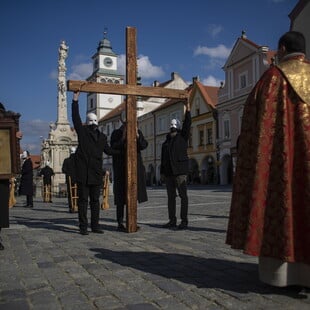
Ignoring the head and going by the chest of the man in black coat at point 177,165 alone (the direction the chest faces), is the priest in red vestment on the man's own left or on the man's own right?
on the man's own left

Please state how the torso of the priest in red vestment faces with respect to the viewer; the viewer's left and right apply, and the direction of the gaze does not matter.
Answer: facing away from the viewer and to the left of the viewer

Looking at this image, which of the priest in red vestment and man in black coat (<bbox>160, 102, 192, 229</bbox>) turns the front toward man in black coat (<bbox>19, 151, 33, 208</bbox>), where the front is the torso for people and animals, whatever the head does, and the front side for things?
the priest in red vestment

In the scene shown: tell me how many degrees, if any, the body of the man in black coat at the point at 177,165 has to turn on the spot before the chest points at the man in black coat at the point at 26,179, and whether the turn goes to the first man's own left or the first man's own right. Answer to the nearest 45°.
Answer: approximately 90° to the first man's own right

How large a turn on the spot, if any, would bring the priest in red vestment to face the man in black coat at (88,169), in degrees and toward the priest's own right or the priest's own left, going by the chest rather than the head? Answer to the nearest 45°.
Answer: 0° — they already face them

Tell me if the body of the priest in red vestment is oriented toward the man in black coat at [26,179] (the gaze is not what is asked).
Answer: yes
